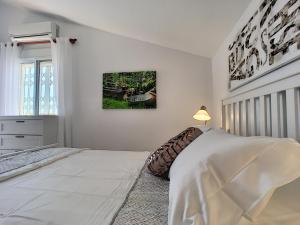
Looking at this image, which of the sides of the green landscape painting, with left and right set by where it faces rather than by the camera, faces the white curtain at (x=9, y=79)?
right

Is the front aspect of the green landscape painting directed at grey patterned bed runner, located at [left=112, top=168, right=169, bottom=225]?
yes

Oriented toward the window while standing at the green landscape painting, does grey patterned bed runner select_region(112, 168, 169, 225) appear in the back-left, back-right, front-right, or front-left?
back-left

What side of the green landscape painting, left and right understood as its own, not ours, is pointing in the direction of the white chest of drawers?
right

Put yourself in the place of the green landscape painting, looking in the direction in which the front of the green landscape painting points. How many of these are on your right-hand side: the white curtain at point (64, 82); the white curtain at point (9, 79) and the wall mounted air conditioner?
3

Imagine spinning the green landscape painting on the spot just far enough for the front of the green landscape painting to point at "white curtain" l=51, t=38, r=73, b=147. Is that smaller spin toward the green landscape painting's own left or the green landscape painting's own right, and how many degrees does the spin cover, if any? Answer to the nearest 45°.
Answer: approximately 90° to the green landscape painting's own right

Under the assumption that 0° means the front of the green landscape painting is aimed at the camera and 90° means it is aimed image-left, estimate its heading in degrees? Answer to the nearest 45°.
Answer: approximately 0°

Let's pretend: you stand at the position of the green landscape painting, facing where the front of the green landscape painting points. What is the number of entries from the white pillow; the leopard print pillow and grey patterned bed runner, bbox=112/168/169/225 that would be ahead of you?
3

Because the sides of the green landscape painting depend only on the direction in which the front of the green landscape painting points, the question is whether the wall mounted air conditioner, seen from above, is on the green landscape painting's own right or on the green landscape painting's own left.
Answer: on the green landscape painting's own right

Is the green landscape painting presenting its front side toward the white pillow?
yes

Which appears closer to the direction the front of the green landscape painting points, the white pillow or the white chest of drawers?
the white pillow
